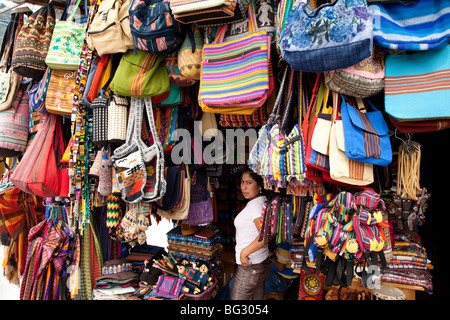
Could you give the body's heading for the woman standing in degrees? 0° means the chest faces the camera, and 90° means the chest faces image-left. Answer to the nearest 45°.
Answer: approximately 90°

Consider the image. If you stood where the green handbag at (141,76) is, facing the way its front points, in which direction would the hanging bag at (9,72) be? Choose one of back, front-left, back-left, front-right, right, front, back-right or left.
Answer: back-right

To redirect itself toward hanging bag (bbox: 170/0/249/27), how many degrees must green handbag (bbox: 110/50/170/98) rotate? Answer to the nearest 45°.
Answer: approximately 45° to its left

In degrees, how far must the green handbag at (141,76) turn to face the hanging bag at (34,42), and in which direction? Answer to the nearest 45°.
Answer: approximately 135° to its right

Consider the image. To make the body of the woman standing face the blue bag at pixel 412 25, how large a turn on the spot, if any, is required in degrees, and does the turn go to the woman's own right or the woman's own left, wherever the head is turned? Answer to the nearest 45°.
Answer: approximately 135° to the woman's own left

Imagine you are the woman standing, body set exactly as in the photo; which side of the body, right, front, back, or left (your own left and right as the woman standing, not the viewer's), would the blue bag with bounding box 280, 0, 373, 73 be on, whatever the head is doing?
left
